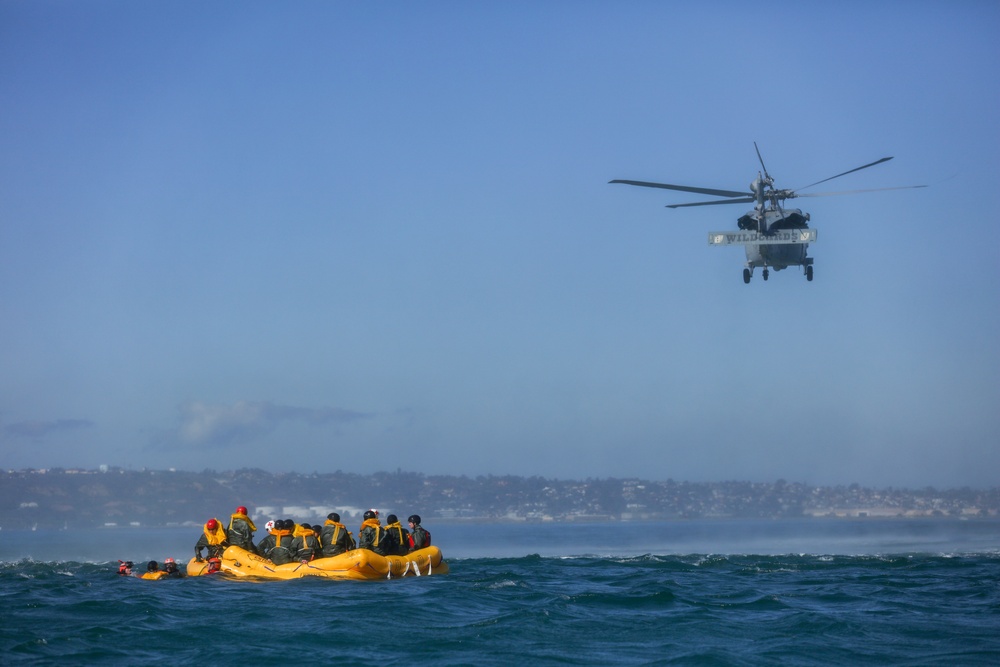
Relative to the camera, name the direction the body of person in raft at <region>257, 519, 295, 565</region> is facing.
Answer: away from the camera

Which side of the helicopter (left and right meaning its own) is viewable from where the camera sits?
back

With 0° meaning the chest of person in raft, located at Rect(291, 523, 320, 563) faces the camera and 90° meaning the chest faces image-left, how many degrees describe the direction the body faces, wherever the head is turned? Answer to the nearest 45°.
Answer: approximately 180°

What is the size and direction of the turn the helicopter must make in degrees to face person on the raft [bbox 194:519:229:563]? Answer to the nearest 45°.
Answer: approximately 135° to its left

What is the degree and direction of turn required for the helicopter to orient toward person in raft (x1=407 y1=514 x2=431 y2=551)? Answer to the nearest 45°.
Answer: approximately 135° to its left

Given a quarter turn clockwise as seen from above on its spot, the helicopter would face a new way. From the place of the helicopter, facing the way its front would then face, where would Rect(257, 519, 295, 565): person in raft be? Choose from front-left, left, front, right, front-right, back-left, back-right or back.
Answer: back-right

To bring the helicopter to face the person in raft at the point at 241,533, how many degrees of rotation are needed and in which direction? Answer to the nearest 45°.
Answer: approximately 135° to its left

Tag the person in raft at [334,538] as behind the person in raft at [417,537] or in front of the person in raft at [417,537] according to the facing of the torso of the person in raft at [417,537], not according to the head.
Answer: in front

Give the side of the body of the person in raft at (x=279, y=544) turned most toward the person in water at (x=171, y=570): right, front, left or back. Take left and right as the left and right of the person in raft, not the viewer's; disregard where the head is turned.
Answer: left

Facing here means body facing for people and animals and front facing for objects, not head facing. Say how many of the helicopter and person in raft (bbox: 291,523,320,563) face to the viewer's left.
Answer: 0
